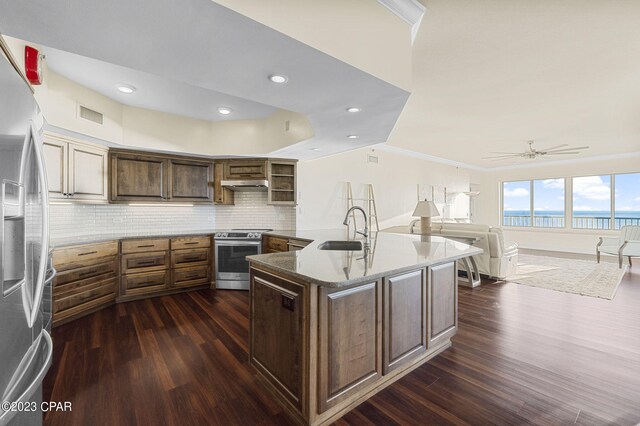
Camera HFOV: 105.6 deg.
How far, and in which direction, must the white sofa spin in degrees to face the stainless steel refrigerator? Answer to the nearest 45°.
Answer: approximately 135° to its right

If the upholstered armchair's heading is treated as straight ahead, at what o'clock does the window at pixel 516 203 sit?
The window is roughly at 3 o'clock from the upholstered armchair.

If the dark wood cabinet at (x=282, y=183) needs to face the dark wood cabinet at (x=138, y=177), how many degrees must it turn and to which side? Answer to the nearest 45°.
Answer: approximately 90° to its right

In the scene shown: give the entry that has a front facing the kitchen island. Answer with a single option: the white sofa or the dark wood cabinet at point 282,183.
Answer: the dark wood cabinet

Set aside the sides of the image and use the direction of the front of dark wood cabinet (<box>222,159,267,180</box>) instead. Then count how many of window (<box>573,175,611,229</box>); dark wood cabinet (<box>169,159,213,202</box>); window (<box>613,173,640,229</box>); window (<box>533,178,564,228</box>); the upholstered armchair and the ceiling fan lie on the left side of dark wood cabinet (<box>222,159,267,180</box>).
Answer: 5

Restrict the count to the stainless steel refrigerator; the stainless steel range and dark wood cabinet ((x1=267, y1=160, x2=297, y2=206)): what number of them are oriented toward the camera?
2

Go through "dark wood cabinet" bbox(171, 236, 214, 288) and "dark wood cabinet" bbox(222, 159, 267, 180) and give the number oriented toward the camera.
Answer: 2

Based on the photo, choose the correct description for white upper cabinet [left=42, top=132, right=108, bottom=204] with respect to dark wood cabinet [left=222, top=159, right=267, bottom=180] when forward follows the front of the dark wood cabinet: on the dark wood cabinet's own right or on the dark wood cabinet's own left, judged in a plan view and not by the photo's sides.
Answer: on the dark wood cabinet's own right

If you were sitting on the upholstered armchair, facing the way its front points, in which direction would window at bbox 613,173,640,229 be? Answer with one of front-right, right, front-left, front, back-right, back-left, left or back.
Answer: back-right

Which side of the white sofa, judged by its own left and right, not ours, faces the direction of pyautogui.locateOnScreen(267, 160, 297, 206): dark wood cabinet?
back

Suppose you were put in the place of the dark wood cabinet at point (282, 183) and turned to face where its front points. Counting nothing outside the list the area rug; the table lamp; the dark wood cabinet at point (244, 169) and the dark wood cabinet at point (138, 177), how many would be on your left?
2

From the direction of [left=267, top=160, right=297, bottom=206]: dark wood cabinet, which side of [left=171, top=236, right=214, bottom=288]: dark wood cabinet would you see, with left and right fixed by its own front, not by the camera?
left
